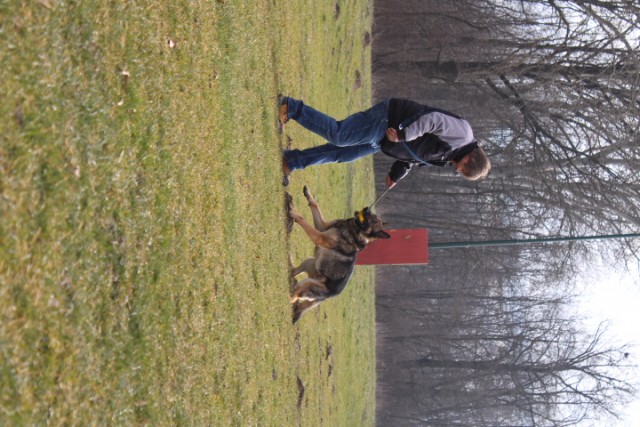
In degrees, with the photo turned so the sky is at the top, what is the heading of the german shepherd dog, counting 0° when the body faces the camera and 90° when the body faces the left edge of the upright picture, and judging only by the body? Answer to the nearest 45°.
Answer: approximately 90°

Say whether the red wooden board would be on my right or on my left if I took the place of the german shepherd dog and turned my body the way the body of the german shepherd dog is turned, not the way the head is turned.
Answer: on my right
